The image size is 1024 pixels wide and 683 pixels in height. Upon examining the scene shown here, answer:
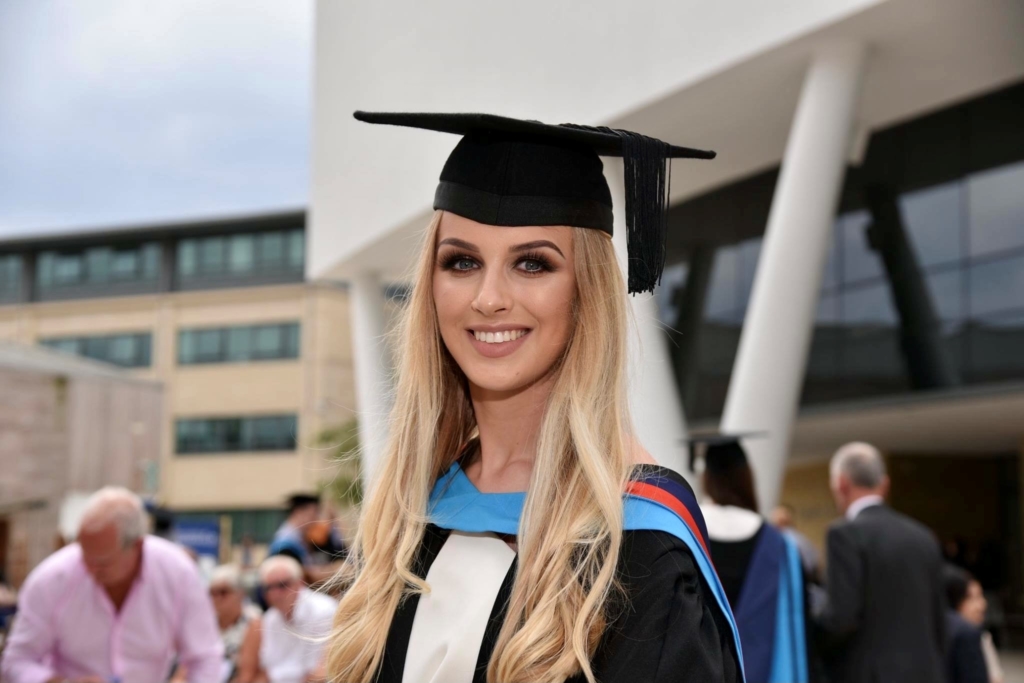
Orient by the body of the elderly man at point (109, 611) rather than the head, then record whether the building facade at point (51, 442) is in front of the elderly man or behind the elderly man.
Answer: behind

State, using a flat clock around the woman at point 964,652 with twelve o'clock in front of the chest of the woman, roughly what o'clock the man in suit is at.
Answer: The man in suit is roughly at 4 o'clock from the woman.

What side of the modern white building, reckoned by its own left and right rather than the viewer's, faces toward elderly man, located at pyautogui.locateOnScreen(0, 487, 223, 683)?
front

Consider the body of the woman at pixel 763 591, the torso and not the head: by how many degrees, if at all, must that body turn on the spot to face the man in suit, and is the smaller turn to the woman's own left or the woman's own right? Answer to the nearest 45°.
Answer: approximately 90° to the woman's own right

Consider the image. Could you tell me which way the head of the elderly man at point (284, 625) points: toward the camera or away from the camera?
toward the camera

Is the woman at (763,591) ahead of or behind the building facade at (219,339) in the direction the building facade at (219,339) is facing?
ahead

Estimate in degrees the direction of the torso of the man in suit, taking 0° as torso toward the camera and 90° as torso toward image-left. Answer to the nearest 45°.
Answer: approximately 135°

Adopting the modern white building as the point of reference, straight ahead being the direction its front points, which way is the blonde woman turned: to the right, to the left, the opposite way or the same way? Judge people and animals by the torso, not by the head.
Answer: the same way

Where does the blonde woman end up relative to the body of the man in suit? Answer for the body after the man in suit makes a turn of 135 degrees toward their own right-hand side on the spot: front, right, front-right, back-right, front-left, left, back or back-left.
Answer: right

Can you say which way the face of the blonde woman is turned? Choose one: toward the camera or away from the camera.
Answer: toward the camera

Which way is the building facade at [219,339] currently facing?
toward the camera

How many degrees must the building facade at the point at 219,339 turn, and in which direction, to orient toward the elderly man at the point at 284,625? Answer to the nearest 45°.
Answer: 0° — it already faces them

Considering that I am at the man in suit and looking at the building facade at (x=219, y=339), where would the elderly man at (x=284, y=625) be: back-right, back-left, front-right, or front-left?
front-left

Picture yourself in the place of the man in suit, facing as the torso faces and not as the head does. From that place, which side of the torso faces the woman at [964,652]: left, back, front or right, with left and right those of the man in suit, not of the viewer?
right
